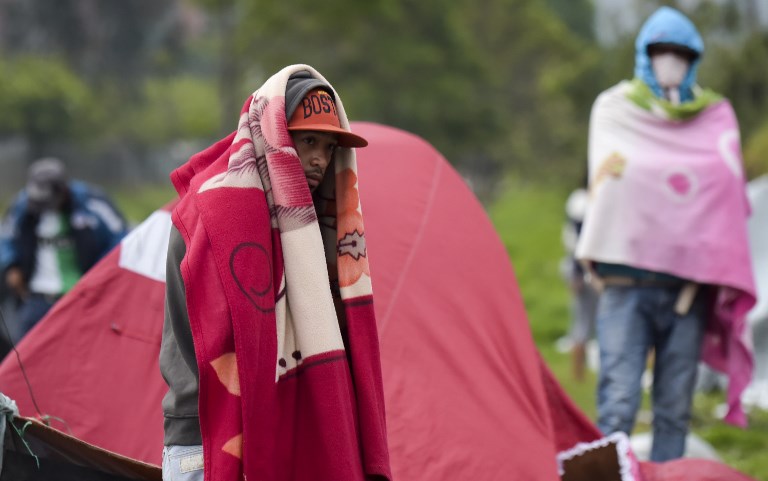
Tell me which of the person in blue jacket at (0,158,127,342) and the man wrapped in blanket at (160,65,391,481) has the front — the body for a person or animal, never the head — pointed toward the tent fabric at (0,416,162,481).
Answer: the person in blue jacket

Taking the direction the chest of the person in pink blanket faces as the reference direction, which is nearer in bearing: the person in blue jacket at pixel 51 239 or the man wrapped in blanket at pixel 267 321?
the man wrapped in blanket

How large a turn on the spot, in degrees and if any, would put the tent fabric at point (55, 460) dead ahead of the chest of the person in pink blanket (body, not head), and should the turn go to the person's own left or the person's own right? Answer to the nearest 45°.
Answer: approximately 45° to the person's own right

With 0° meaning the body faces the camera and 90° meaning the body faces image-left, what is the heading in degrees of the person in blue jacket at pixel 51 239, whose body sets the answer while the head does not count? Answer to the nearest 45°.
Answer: approximately 0°

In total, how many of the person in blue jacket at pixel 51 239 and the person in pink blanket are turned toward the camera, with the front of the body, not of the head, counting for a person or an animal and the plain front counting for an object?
2

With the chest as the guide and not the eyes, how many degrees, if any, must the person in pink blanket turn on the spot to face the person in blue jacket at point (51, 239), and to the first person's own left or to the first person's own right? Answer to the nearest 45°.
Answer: approximately 90° to the first person's own right

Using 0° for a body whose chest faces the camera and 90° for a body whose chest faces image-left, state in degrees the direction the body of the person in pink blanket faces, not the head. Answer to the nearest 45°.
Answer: approximately 0°
